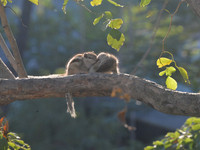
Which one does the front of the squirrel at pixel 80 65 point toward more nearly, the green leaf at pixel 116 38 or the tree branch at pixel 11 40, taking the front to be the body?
the green leaf

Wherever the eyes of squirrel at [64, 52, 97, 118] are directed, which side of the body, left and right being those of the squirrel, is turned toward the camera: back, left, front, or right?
right

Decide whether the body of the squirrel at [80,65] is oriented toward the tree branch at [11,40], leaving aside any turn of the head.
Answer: no

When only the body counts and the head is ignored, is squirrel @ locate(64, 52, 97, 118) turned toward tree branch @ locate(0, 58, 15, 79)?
no
